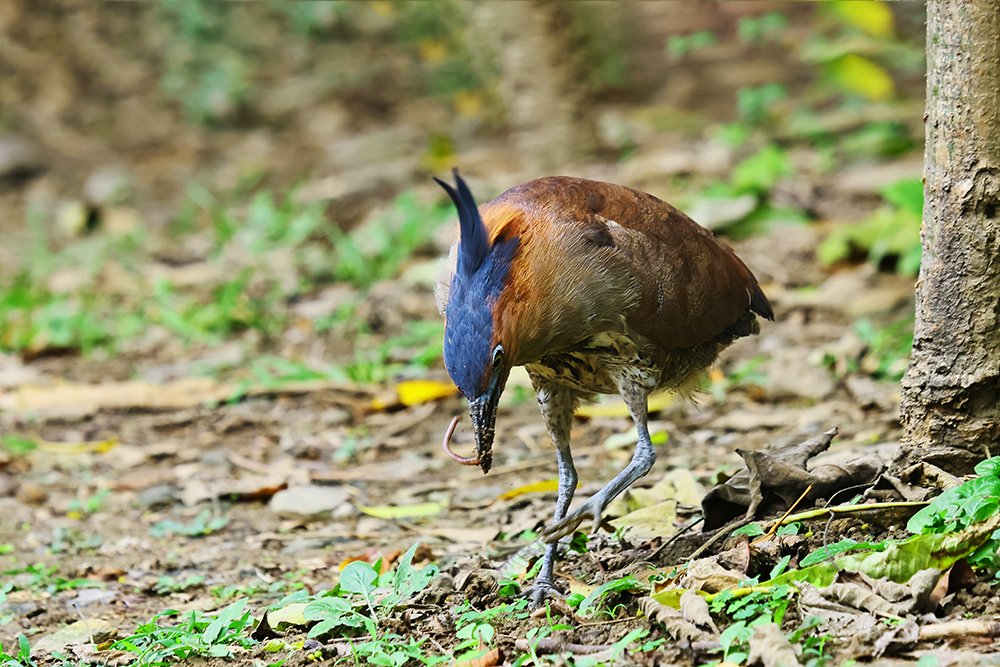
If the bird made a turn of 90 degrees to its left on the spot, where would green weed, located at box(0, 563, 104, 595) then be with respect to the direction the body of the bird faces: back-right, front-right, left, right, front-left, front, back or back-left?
back-right

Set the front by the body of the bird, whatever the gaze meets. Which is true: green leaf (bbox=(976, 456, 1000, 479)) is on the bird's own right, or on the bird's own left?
on the bird's own left

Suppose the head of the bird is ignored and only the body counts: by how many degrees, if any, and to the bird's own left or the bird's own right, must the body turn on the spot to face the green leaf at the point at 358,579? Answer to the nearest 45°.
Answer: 0° — it already faces it

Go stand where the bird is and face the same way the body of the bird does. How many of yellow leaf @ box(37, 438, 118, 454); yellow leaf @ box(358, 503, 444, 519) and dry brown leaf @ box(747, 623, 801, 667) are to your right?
2

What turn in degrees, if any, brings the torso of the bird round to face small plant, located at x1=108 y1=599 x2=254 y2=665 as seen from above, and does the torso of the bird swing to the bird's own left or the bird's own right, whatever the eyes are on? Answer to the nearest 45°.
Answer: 0° — it already faces it

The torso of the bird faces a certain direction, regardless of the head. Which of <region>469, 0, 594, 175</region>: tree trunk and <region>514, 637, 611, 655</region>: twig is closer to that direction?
the twig

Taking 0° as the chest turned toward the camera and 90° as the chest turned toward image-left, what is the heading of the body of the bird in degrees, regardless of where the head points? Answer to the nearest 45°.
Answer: approximately 45°

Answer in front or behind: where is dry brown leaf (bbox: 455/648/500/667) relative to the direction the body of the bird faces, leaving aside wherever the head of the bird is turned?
in front
